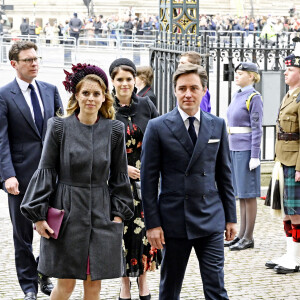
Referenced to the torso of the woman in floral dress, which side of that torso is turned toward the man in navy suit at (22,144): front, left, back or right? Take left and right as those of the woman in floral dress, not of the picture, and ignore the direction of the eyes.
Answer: right

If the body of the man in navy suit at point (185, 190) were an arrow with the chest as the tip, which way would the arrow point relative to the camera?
toward the camera

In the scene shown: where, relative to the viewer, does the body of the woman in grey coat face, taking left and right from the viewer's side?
facing the viewer
